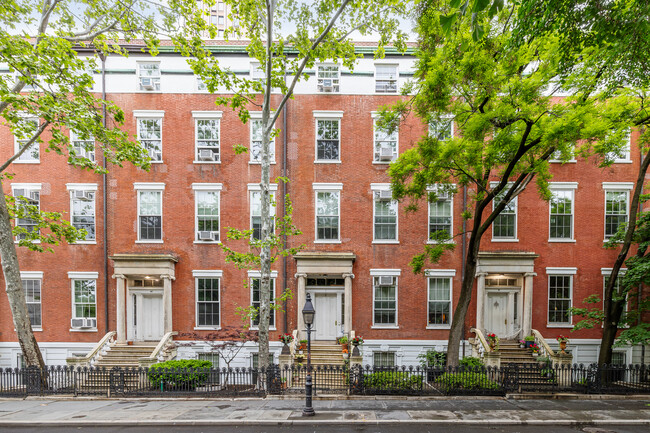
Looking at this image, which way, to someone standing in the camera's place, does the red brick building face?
facing the viewer

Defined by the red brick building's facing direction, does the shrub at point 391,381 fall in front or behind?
in front

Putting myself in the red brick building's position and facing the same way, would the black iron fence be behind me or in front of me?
in front

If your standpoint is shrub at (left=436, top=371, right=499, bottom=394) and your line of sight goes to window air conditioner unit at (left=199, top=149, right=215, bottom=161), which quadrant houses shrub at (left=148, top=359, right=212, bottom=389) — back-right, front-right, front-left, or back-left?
front-left

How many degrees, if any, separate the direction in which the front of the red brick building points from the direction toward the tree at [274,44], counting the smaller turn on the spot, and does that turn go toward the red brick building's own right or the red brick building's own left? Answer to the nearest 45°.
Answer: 0° — it already faces it
